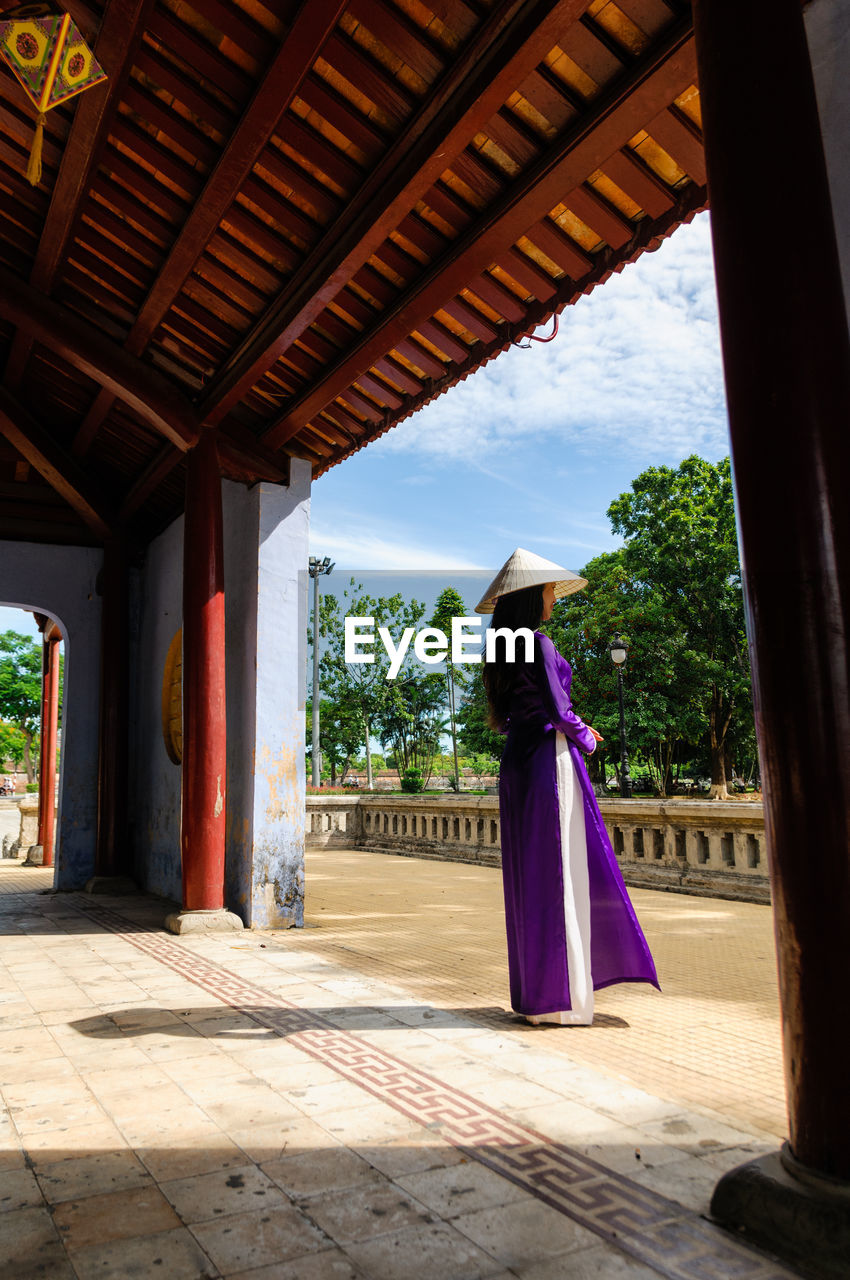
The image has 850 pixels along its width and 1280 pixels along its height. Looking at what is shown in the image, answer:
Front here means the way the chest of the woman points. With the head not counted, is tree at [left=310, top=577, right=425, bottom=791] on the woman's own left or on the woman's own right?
on the woman's own left

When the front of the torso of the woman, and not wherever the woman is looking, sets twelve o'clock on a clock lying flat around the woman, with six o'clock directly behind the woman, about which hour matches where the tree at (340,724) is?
The tree is roughly at 10 o'clock from the woman.

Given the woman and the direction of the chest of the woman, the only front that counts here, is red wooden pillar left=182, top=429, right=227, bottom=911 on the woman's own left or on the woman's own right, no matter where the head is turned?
on the woman's own left

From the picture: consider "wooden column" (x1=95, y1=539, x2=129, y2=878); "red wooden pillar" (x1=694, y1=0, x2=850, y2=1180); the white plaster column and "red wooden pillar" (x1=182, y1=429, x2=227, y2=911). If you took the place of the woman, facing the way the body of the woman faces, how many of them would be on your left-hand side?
3

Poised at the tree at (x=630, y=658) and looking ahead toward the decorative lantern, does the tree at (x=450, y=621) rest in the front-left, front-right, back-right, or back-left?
back-right

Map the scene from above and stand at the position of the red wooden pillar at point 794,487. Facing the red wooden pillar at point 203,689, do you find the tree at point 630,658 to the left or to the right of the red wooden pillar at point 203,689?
right

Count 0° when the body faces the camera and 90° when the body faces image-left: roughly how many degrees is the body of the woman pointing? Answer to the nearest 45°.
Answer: approximately 225°

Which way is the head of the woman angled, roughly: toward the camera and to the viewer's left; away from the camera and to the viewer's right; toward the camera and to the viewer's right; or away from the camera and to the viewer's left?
away from the camera and to the viewer's right
